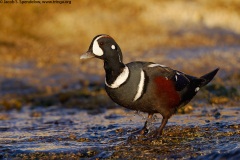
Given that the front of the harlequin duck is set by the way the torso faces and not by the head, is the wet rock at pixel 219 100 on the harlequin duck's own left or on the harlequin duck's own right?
on the harlequin duck's own right

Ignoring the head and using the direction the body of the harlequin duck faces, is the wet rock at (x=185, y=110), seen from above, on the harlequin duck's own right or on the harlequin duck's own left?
on the harlequin duck's own right

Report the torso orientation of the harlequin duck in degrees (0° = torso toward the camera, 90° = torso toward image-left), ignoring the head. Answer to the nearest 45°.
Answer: approximately 90°
